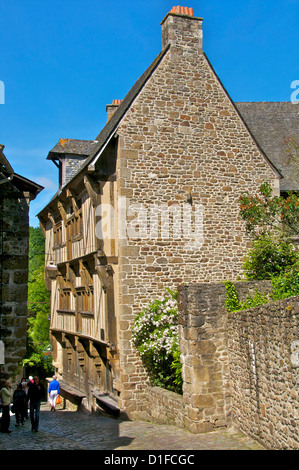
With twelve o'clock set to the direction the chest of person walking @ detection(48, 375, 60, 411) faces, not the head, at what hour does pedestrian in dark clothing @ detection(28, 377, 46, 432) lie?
The pedestrian in dark clothing is roughly at 6 o'clock from the person walking.

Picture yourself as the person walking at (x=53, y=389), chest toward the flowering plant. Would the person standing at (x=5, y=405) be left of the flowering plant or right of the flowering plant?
right

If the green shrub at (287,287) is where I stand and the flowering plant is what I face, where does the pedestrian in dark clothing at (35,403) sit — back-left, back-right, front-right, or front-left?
front-left

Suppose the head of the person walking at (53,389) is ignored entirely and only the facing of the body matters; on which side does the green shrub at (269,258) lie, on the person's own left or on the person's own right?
on the person's own right

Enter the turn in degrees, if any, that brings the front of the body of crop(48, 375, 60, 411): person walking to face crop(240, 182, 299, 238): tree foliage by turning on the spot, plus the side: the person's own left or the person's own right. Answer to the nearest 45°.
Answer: approximately 135° to the person's own right

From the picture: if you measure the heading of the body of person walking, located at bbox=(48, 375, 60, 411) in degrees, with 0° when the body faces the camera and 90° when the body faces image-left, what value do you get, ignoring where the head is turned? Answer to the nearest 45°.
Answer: approximately 180°

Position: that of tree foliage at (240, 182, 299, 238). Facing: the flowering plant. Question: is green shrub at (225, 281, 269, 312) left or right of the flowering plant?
left
